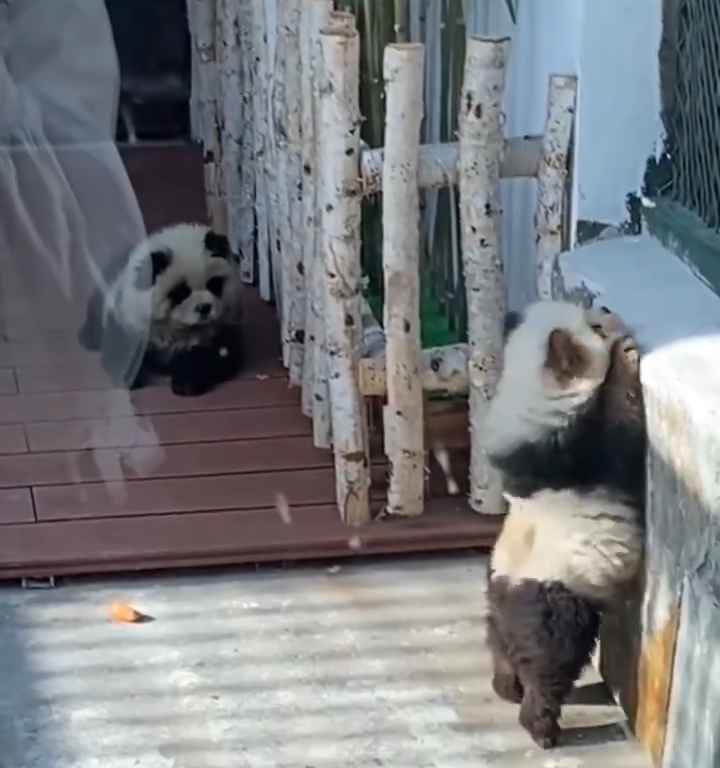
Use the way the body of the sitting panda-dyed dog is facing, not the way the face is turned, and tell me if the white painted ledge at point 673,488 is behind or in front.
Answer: in front

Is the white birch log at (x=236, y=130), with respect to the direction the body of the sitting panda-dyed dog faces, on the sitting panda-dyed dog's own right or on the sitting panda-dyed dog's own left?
on the sitting panda-dyed dog's own left

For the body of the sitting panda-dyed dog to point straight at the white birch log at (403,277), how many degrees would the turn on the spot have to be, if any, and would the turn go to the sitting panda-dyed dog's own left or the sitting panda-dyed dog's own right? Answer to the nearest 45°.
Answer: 0° — it already faces it

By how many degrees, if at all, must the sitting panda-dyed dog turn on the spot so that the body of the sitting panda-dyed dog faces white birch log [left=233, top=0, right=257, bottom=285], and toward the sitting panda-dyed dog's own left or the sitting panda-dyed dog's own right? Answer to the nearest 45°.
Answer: approximately 90° to the sitting panda-dyed dog's own left

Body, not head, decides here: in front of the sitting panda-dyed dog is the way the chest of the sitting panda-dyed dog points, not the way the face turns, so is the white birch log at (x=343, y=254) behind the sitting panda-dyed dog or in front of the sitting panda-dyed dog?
in front

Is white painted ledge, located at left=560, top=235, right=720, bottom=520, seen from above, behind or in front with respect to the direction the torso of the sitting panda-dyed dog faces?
in front

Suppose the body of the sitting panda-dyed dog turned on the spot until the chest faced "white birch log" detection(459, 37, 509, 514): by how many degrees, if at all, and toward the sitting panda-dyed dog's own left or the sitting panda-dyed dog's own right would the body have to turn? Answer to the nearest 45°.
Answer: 0° — it already faces it
